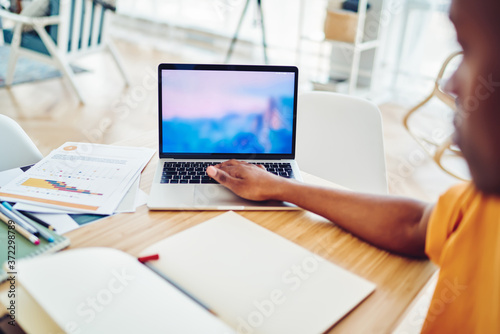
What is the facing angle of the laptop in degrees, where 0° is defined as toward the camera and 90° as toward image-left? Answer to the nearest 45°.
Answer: approximately 0°
